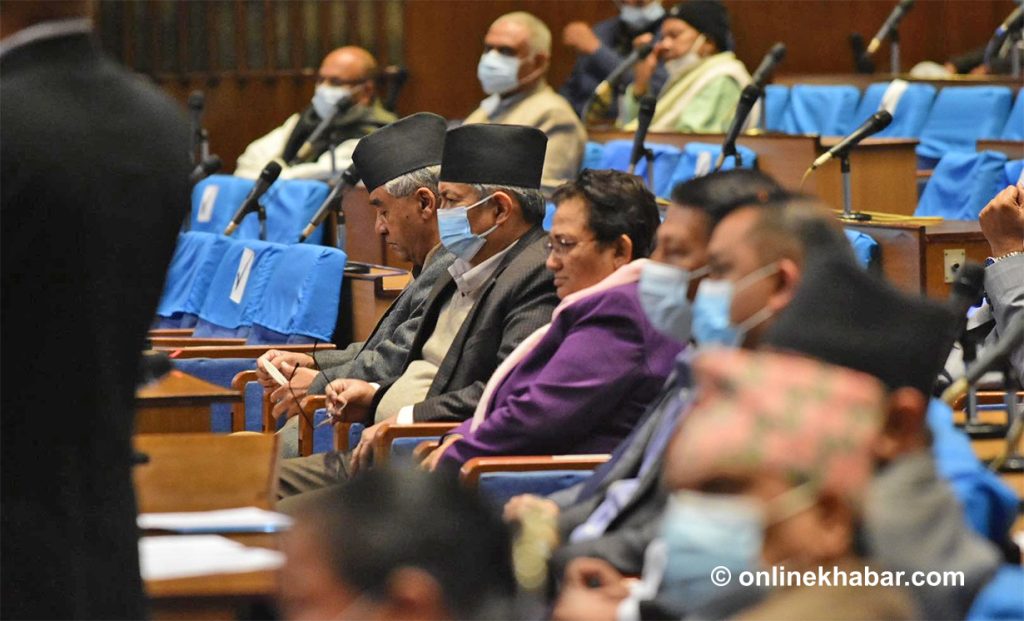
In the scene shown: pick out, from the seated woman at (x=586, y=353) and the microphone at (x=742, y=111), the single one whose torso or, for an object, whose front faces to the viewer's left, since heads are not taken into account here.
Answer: the seated woman

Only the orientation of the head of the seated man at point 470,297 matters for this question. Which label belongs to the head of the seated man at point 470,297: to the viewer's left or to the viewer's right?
to the viewer's left

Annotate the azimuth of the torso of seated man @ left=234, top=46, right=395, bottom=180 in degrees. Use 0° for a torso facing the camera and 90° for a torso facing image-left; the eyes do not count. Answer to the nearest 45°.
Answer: approximately 45°

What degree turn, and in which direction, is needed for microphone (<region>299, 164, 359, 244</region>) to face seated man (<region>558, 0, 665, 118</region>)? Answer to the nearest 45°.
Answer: approximately 45° to its left

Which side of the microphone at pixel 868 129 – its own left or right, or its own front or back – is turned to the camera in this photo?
right

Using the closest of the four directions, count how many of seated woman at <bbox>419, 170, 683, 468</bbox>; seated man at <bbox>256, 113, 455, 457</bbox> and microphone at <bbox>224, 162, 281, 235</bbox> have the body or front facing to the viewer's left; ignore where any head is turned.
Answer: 2

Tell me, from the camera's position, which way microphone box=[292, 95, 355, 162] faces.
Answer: facing to the right of the viewer

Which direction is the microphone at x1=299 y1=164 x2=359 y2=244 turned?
to the viewer's right

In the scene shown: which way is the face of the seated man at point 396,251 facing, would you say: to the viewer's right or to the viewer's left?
to the viewer's left

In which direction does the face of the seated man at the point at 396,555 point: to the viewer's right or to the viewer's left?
to the viewer's left
